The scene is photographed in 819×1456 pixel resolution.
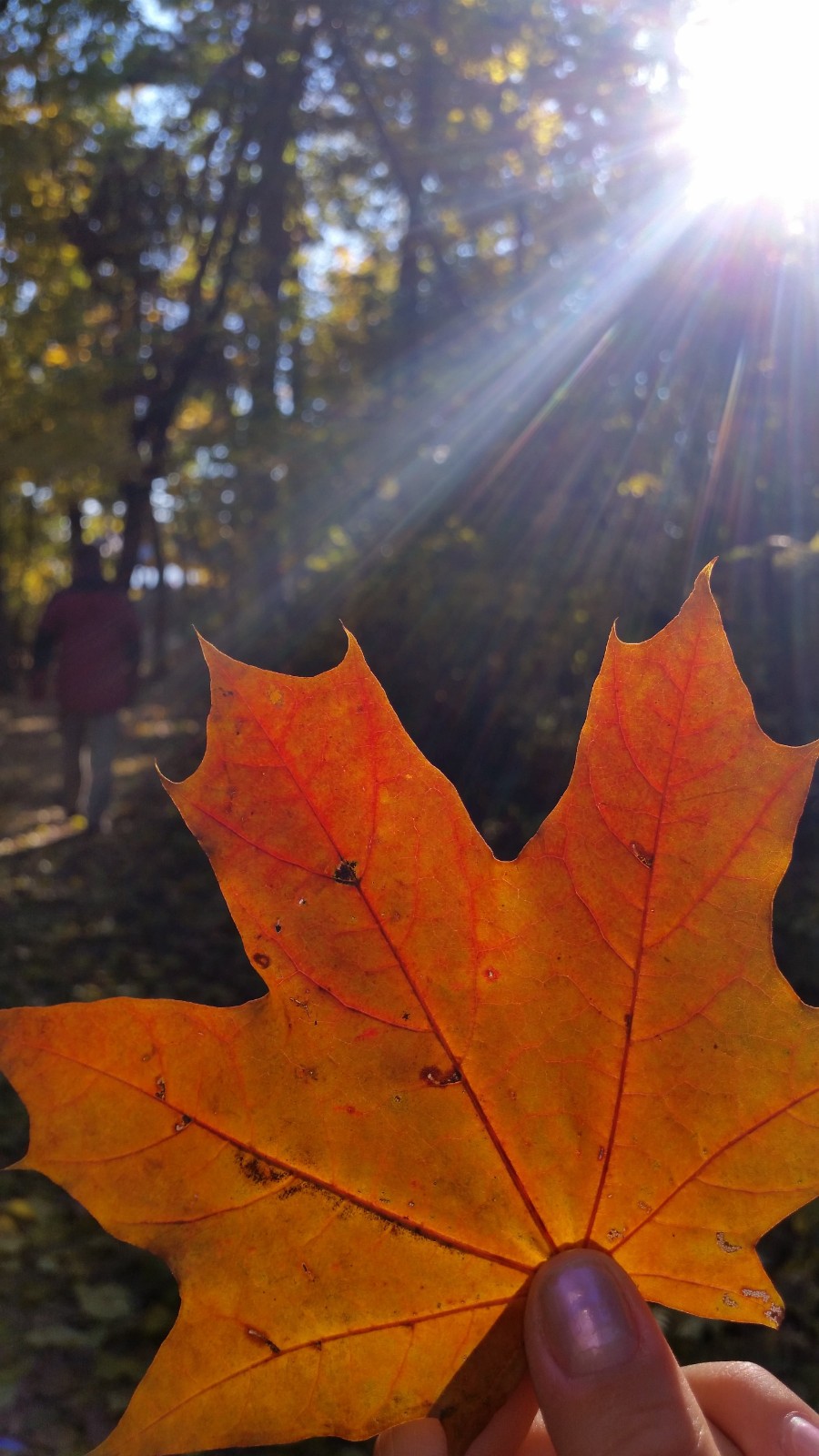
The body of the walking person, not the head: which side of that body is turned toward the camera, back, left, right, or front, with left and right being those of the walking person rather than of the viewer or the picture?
back
